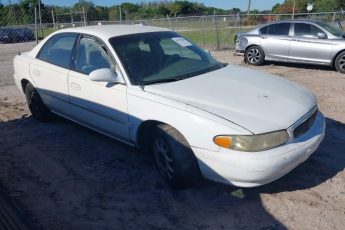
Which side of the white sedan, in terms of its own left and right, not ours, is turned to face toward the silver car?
left

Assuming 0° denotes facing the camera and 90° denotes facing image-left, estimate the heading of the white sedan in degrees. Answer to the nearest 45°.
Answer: approximately 315°

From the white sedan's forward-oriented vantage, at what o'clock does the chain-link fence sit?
The chain-link fence is roughly at 7 o'clock from the white sedan.

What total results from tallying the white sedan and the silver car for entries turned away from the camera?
0

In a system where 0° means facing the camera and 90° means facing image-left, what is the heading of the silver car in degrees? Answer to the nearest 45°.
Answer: approximately 270°

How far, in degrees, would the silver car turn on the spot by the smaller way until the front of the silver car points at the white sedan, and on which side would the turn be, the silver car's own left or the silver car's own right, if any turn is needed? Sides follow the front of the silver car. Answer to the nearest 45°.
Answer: approximately 90° to the silver car's own right
